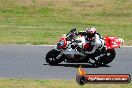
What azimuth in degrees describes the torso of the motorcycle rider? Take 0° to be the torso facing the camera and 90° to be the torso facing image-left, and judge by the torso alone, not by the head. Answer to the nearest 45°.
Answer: approximately 45°
